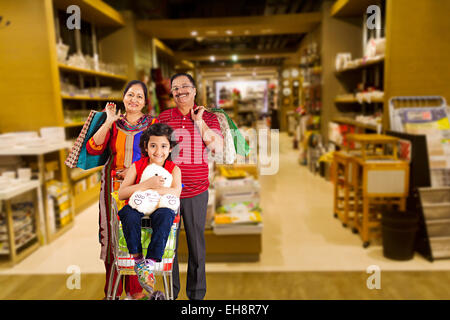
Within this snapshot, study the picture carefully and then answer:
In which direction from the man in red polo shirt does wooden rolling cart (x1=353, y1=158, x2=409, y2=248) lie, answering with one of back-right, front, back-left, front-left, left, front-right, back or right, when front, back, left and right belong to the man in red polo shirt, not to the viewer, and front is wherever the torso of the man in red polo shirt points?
back-left

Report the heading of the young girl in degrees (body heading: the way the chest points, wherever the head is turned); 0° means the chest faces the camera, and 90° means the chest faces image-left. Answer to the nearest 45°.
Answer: approximately 0°

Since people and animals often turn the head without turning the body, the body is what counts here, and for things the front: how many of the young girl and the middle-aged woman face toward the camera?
2

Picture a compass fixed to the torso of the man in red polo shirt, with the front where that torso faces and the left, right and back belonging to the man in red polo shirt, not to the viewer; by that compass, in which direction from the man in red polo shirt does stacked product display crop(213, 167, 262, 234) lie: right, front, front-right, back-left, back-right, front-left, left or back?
back

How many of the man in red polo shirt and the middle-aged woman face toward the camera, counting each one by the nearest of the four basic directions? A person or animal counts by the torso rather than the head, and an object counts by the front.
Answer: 2
